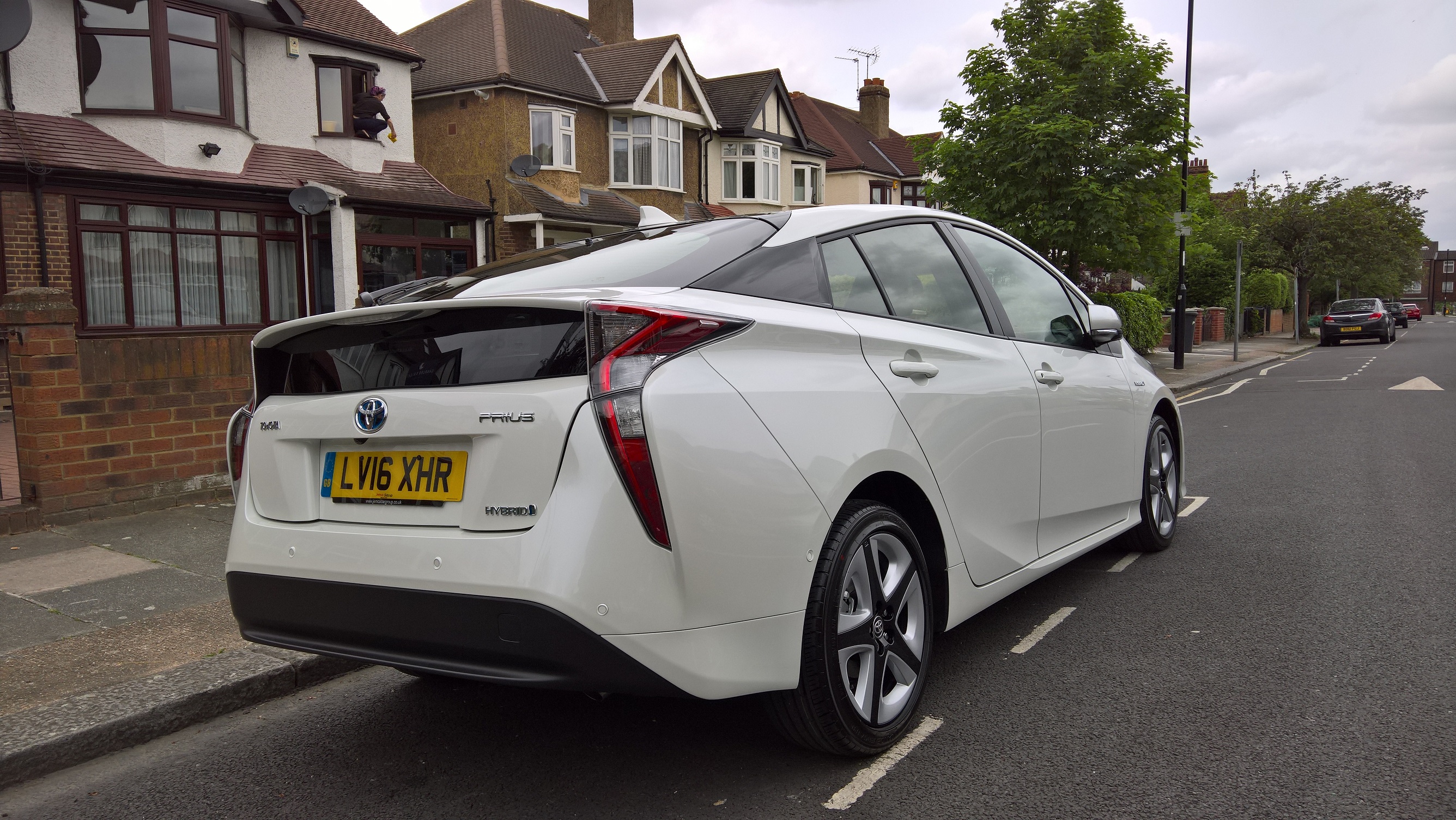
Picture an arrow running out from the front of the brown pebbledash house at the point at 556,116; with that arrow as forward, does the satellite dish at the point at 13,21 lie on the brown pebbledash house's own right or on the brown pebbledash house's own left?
on the brown pebbledash house's own right

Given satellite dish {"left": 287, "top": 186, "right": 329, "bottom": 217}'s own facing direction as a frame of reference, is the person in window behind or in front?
behind

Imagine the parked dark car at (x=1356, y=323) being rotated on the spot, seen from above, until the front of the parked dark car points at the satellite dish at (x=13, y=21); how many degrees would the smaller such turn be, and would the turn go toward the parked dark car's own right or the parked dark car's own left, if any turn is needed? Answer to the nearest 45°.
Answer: approximately 180°

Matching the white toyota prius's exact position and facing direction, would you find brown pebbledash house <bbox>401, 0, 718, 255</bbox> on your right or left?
on your left

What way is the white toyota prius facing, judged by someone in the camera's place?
facing away from the viewer and to the right of the viewer

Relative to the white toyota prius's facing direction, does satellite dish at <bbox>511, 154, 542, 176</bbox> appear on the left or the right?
on its left

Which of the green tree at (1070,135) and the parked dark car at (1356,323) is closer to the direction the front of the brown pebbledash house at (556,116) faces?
the green tree

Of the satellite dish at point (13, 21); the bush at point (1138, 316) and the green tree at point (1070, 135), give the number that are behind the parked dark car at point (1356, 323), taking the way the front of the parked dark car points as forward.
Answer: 3

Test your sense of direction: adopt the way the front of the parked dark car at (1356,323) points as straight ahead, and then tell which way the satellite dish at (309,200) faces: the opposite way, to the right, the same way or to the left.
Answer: the opposite way

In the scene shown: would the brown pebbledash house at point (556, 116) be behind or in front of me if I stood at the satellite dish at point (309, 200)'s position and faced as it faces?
behind

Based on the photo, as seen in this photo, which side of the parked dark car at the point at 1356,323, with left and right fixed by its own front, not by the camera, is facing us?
back
